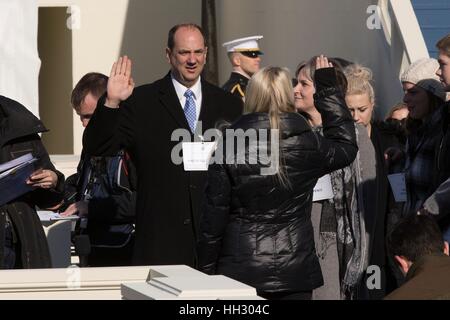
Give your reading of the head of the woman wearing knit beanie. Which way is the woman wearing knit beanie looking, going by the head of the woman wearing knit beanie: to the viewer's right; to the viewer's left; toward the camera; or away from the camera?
to the viewer's left

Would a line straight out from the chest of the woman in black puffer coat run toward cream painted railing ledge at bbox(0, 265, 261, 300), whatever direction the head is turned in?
no

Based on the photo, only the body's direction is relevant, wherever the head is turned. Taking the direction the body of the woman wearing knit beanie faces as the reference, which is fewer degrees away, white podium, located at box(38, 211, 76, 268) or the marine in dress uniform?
the white podium

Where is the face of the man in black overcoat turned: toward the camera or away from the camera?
toward the camera

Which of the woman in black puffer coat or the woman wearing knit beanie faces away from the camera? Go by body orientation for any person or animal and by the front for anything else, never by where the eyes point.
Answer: the woman in black puffer coat

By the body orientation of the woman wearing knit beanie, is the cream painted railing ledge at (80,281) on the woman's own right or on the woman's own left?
on the woman's own left

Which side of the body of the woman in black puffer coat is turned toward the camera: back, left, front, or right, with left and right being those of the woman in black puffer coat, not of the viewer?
back
